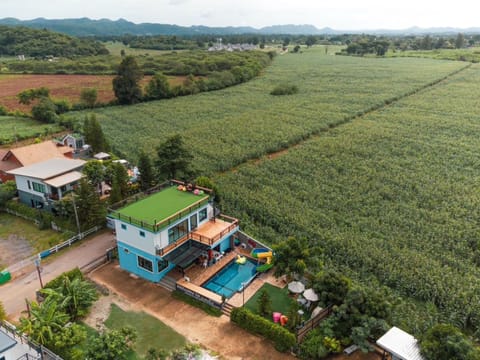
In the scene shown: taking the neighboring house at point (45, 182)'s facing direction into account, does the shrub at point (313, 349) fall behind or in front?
in front

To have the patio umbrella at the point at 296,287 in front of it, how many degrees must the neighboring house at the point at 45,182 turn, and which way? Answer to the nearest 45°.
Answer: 0° — it already faces it

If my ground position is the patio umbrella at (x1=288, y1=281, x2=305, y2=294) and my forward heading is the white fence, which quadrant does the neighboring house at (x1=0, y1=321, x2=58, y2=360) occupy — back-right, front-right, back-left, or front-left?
front-left

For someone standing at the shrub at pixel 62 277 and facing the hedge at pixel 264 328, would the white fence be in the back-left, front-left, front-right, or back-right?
back-left

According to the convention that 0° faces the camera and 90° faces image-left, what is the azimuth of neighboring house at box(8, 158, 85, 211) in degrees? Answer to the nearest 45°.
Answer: approximately 315°

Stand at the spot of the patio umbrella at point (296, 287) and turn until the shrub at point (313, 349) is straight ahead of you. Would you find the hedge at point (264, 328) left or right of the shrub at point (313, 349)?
right

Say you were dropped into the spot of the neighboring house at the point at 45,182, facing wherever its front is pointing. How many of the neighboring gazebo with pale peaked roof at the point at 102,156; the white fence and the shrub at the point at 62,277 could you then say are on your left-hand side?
1

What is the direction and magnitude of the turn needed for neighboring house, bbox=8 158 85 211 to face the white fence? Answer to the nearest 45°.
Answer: approximately 45° to its right

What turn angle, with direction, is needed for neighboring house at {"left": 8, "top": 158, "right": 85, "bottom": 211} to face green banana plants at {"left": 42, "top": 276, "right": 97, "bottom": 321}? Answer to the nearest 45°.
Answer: approximately 45° to its right

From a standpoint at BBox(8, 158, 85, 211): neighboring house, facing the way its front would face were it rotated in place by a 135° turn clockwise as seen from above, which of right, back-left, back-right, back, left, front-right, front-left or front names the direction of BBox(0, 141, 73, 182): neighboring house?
right

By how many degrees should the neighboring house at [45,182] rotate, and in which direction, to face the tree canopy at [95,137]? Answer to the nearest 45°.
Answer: approximately 90° to its left

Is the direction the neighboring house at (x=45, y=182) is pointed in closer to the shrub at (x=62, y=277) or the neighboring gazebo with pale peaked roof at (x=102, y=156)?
the shrub

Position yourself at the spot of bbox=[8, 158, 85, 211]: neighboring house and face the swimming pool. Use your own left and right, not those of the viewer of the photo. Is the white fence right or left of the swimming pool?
right

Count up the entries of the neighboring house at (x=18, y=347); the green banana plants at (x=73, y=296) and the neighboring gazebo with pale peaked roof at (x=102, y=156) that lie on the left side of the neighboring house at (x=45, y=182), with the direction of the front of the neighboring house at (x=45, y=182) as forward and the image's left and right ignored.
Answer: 1

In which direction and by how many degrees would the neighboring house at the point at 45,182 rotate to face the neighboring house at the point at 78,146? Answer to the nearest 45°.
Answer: approximately 135° to its left

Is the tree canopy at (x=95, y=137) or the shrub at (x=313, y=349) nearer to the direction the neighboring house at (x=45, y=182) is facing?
the shrub

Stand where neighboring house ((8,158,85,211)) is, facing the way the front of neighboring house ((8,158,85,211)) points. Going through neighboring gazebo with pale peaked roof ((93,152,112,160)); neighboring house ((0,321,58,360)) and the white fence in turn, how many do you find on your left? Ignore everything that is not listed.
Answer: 1

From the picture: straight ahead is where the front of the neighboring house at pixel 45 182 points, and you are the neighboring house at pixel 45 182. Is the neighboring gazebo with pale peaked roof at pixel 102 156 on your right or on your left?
on your left

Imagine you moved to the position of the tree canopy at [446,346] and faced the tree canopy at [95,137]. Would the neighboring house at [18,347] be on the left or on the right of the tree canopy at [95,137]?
left

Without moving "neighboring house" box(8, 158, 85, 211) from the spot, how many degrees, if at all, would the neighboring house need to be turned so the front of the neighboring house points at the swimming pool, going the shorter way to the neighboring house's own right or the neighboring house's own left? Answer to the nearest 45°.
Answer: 0° — it already faces it

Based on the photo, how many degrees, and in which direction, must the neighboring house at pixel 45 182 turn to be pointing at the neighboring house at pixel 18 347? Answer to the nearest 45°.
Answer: approximately 45° to its right
